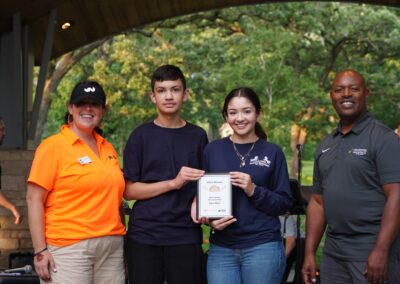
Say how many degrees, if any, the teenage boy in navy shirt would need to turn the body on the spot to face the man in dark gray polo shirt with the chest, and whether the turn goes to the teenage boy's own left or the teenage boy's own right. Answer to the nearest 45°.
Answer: approximately 90° to the teenage boy's own left

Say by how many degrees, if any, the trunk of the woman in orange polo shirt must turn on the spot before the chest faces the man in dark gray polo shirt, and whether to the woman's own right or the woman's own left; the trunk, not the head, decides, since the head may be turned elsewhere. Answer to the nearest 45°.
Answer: approximately 45° to the woman's own left

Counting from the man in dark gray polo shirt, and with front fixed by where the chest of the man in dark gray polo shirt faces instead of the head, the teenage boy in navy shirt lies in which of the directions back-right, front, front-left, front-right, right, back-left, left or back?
front-right

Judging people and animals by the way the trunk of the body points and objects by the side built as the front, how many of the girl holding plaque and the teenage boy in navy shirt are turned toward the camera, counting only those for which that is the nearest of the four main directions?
2

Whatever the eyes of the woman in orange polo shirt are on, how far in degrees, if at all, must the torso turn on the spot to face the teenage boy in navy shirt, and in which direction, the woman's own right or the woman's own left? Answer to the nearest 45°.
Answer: approximately 45° to the woman's own left

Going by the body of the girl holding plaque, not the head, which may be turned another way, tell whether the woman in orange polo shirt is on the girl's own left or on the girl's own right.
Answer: on the girl's own right

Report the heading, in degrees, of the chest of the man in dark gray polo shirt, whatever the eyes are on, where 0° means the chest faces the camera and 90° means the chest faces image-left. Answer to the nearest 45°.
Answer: approximately 45°

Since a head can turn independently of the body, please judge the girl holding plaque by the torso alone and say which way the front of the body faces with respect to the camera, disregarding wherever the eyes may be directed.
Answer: toward the camera

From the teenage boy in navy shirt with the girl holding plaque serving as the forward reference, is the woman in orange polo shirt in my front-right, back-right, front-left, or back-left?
back-right

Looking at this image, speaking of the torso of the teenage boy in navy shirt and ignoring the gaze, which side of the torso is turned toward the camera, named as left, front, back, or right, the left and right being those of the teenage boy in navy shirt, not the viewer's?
front
